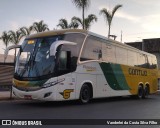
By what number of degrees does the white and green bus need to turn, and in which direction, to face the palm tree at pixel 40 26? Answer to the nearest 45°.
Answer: approximately 135° to its right

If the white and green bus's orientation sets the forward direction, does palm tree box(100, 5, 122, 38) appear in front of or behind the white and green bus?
behind

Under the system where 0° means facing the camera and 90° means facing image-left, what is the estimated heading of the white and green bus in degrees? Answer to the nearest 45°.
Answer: approximately 45°
